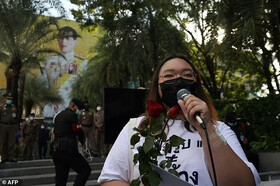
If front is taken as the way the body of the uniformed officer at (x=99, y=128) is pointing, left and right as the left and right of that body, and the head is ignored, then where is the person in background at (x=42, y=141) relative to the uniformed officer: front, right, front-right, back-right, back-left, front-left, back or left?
back-right

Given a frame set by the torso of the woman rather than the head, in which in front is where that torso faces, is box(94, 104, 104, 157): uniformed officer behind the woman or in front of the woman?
behind

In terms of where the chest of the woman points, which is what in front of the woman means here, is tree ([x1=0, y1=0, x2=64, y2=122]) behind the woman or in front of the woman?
behind

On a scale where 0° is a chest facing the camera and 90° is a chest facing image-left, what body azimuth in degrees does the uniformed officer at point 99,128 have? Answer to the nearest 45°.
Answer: approximately 0°

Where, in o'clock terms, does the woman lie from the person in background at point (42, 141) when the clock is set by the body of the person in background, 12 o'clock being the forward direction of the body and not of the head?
The woman is roughly at 12 o'clock from the person in background.

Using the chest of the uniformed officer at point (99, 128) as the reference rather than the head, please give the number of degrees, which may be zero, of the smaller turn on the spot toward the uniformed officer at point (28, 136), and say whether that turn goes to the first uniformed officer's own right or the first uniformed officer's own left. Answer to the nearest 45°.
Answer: approximately 90° to the first uniformed officer's own right

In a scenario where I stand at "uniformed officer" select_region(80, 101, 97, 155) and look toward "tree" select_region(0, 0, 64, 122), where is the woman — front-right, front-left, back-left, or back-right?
back-left

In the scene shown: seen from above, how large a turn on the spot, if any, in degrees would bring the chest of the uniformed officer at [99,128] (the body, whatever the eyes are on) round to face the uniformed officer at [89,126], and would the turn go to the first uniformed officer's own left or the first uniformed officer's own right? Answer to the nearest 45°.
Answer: approximately 90° to the first uniformed officer's own right

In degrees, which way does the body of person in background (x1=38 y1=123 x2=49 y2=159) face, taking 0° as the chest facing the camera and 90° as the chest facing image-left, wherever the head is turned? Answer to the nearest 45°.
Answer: approximately 0°
